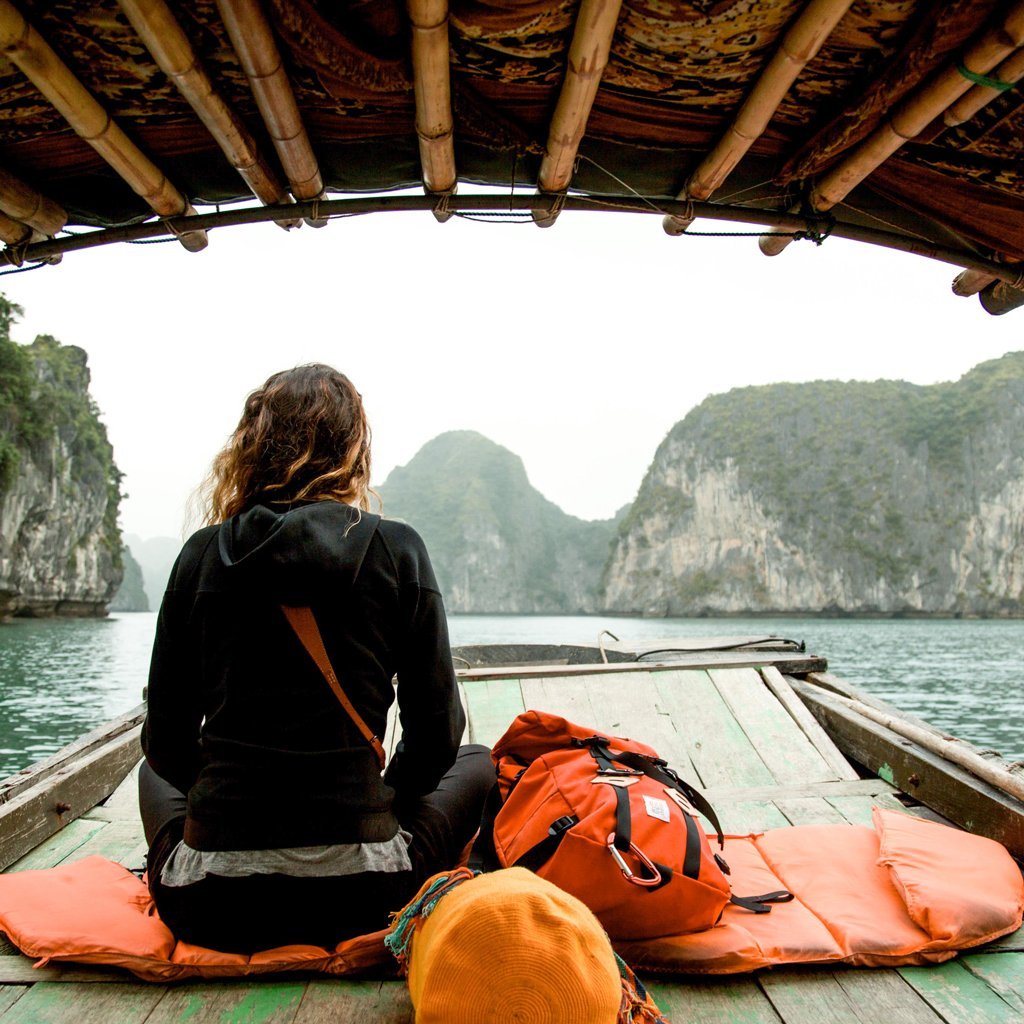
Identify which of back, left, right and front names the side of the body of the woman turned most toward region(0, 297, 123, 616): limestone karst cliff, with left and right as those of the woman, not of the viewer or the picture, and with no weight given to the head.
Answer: front

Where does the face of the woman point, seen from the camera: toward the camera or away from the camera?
away from the camera

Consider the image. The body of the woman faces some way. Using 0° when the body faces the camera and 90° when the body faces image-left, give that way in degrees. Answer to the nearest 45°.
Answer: approximately 180°

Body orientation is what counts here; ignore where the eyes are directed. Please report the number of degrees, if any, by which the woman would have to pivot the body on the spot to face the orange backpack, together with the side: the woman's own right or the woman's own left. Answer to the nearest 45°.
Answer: approximately 90° to the woman's own right
